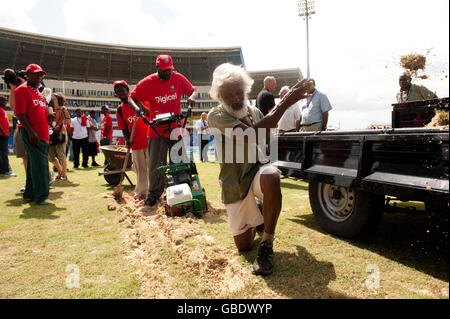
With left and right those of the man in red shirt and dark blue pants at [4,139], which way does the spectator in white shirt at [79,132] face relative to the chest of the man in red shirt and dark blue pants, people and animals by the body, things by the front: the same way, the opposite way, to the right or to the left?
to the right

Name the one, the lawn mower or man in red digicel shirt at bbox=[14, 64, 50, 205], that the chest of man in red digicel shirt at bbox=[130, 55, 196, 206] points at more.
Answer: the lawn mower

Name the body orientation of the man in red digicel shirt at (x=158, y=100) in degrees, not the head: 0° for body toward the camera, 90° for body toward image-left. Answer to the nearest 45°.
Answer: approximately 0°

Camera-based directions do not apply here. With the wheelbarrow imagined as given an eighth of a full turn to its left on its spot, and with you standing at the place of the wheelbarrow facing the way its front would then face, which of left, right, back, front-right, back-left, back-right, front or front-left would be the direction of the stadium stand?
back

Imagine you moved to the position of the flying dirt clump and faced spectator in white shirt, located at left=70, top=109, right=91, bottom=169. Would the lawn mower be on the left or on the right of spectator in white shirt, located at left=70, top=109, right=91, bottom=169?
left

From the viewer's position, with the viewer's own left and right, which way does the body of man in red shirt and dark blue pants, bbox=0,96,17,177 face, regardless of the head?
facing to the right of the viewer

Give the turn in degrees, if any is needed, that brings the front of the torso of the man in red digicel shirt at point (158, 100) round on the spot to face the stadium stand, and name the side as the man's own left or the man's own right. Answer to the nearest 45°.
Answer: approximately 180°
